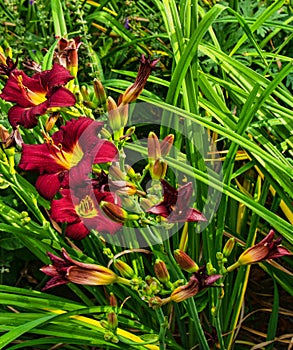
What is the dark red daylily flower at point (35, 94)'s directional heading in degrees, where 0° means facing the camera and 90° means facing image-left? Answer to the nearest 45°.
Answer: approximately 45°

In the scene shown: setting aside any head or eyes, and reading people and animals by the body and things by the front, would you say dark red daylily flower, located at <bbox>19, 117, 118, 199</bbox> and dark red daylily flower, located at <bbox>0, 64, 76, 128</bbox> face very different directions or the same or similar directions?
same or similar directions

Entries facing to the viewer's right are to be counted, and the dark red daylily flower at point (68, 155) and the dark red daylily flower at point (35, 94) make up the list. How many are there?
0

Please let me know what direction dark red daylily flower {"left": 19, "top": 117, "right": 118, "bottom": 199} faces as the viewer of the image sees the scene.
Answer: facing the viewer and to the left of the viewer
